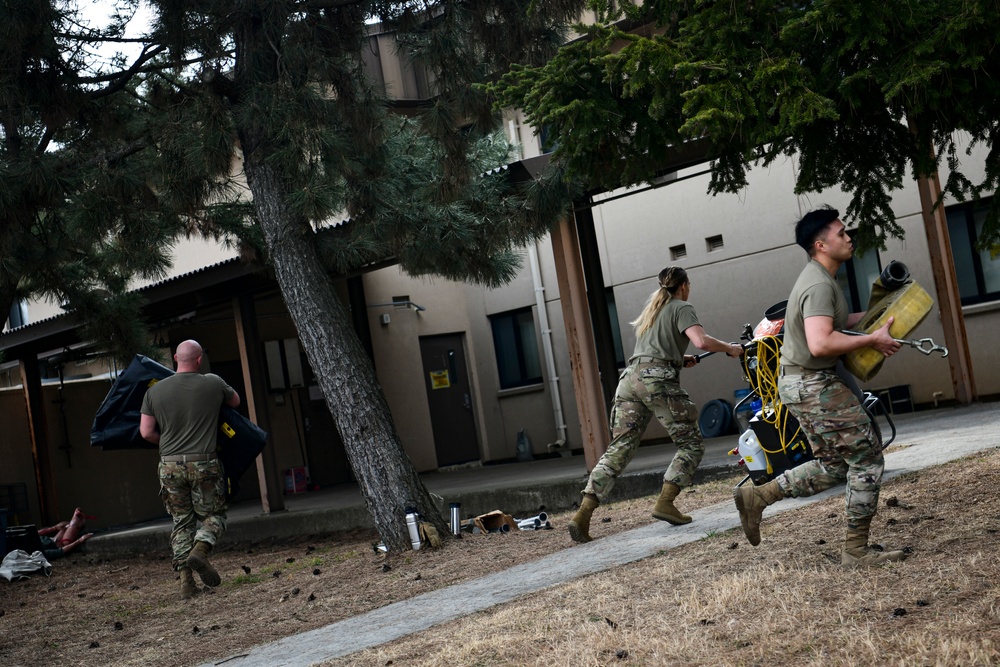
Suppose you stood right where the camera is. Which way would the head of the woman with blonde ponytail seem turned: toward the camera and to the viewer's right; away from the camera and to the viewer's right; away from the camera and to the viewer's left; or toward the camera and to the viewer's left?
away from the camera and to the viewer's right

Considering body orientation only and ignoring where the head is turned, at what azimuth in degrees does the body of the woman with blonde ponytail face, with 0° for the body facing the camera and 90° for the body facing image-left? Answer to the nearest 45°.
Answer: approximately 225°

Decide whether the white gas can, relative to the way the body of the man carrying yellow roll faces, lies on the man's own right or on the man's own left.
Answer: on the man's own left

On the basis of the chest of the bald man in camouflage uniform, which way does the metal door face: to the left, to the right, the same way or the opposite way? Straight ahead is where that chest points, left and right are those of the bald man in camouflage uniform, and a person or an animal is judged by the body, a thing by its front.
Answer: the opposite way

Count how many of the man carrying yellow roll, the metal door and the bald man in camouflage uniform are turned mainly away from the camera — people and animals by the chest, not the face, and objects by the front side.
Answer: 1

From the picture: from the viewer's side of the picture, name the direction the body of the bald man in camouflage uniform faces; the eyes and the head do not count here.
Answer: away from the camera

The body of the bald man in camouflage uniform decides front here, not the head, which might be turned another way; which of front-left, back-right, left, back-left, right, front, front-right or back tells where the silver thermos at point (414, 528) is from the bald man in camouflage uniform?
right

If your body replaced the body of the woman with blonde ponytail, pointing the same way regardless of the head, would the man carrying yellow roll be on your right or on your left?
on your right

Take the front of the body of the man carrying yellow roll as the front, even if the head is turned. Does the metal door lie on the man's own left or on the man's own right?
on the man's own left

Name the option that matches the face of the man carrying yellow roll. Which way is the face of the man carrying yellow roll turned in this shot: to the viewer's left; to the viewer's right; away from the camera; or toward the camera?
to the viewer's right

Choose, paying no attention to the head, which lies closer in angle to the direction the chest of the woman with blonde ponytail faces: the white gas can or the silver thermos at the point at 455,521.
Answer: the white gas can

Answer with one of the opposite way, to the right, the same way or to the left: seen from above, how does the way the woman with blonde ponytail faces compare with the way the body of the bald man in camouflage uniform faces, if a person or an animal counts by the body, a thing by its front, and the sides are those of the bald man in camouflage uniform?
to the right

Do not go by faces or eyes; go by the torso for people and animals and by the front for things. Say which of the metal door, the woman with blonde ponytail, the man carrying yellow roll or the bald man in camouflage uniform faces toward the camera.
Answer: the metal door

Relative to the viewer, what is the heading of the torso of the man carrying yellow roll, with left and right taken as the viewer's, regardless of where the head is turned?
facing to the right of the viewer
